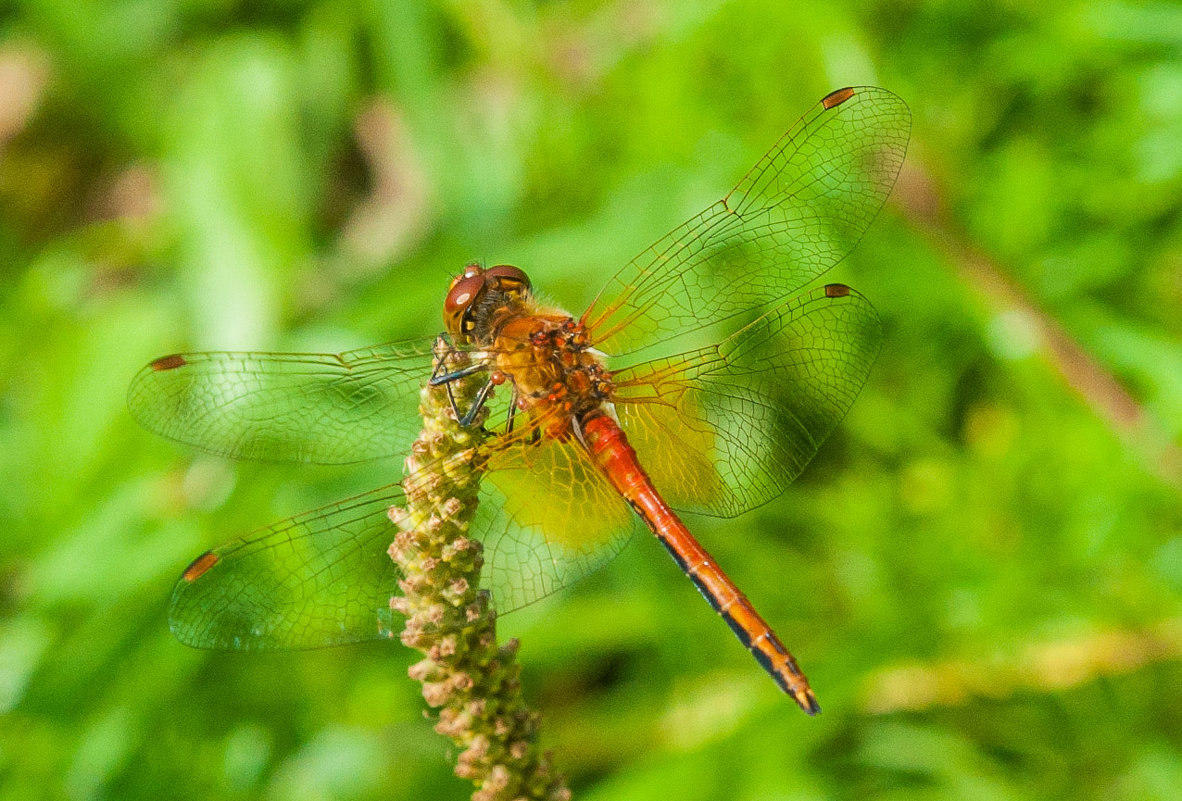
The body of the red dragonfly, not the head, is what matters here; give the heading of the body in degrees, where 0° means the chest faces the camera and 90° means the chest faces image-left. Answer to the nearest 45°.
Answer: approximately 135°

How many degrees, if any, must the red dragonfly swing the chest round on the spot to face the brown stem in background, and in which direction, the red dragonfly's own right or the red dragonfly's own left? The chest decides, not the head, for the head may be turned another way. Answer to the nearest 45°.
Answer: approximately 90° to the red dragonfly's own right
